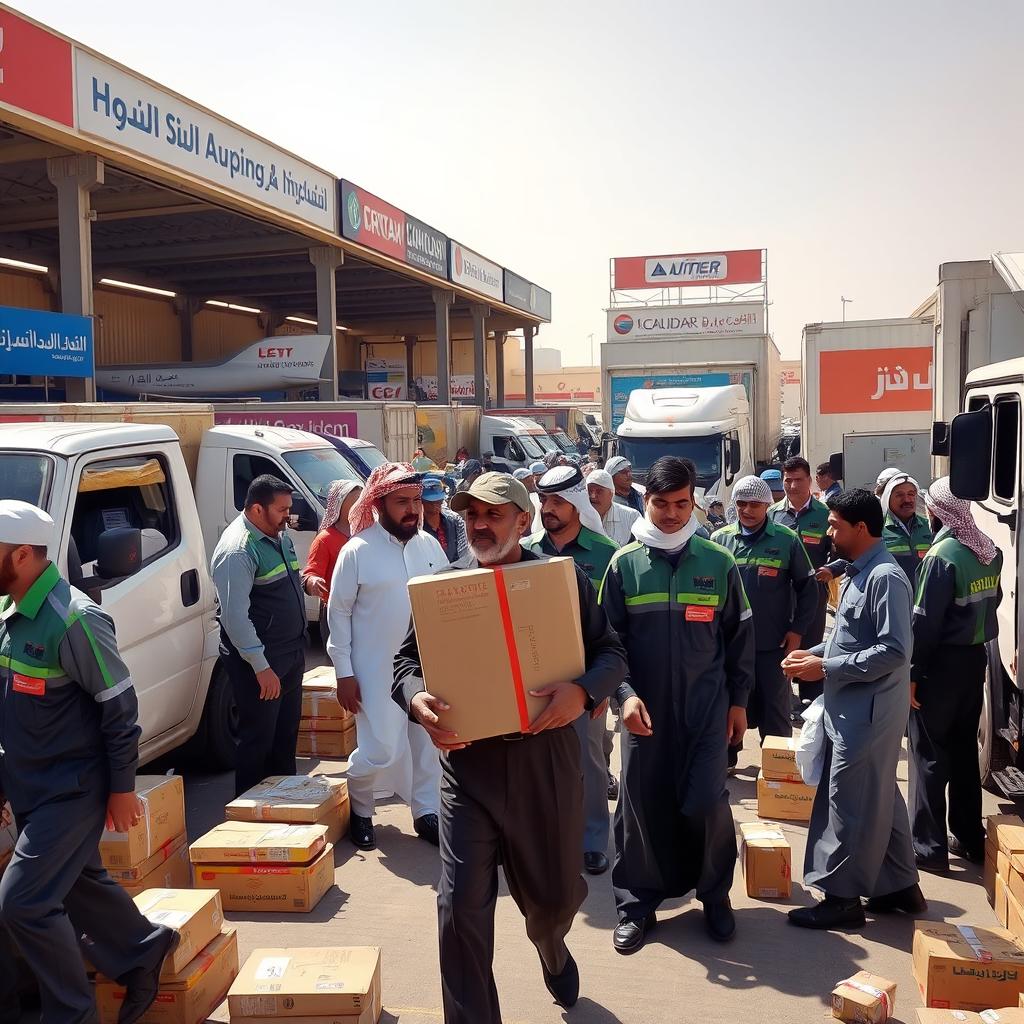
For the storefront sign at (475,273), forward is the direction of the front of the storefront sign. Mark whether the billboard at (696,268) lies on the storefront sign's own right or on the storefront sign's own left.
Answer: on the storefront sign's own left

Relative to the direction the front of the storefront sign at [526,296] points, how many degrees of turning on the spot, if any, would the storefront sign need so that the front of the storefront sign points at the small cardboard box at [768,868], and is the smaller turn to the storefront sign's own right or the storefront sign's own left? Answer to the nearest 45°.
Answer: approximately 45° to the storefront sign's own right

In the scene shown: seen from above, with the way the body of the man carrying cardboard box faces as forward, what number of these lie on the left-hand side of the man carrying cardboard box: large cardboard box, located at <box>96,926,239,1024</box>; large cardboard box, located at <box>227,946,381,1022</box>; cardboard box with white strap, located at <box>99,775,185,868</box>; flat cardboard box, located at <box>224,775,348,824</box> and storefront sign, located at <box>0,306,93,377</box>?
0

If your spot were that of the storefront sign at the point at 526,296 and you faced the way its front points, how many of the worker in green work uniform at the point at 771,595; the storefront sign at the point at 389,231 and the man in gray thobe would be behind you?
0

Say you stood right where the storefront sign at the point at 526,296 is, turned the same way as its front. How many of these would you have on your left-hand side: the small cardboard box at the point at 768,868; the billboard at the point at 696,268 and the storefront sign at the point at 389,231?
1

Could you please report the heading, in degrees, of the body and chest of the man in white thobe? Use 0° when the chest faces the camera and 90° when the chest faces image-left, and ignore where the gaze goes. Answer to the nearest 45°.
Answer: approximately 315°

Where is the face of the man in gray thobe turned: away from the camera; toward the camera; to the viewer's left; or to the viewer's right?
to the viewer's left

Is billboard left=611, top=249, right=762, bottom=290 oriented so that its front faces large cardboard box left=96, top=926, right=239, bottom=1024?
yes

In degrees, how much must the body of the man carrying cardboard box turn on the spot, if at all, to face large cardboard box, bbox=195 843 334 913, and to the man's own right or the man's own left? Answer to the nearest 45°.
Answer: approximately 135° to the man's own right

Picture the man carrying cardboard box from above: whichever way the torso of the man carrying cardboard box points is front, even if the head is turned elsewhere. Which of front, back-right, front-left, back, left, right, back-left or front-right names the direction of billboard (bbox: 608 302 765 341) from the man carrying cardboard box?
back

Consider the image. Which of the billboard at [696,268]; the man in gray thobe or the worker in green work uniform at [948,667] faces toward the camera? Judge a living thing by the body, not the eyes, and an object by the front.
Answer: the billboard

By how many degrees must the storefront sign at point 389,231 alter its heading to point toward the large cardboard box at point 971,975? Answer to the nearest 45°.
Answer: approximately 45° to its right

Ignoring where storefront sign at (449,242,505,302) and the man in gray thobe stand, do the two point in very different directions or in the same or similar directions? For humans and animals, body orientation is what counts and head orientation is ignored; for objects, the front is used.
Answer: very different directions

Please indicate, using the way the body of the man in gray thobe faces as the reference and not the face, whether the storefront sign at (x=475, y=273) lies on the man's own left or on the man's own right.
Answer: on the man's own right

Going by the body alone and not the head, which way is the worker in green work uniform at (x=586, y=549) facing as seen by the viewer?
toward the camera

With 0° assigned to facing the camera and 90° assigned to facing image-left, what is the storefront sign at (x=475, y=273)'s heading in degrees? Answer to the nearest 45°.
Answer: approximately 315°

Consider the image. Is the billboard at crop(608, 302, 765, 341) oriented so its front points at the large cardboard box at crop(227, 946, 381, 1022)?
yes

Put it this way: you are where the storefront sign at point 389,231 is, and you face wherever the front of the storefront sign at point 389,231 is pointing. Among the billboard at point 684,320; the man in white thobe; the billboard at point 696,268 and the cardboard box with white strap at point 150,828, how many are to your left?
2

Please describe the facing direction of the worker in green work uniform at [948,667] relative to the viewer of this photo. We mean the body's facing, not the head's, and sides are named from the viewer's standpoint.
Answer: facing away from the viewer and to the left of the viewer

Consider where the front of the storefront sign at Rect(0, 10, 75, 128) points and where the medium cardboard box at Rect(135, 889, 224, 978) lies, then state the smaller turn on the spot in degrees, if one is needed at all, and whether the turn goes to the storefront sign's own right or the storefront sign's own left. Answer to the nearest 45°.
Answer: approximately 45° to the storefront sign's own right

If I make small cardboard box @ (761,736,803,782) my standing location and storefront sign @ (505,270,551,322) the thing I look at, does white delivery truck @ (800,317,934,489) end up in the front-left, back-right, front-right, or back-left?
front-right
